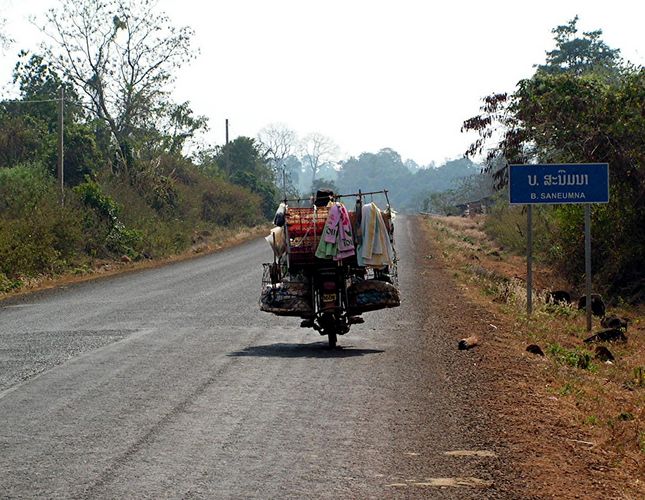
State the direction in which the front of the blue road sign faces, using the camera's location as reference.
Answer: facing the viewer

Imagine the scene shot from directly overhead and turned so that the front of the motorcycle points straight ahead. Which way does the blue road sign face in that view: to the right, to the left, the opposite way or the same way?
the opposite way

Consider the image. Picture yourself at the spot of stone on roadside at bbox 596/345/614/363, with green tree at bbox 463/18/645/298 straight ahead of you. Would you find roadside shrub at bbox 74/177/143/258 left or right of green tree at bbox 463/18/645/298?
left

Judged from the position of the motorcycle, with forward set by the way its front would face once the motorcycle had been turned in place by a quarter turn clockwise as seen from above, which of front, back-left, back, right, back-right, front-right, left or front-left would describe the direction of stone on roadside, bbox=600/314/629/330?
front-left

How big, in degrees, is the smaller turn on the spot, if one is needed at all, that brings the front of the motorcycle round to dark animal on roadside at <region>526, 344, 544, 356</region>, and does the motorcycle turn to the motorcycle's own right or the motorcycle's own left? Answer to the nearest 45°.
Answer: approximately 90° to the motorcycle's own right

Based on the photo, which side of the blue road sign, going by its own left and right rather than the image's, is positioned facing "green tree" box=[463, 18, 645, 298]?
back

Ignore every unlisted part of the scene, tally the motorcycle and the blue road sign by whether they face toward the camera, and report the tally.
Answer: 1

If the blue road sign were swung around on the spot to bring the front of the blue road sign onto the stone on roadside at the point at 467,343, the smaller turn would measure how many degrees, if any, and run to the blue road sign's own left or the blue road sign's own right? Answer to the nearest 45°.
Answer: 0° — it already faces it

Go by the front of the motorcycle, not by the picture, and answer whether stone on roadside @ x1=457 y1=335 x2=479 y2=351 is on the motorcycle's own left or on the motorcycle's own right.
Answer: on the motorcycle's own right

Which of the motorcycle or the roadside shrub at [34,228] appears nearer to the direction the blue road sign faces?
the motorcycle

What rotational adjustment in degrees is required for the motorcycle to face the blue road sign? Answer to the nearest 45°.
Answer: approximately 45° to its right

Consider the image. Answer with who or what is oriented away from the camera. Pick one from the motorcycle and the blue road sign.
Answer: the motorcycle

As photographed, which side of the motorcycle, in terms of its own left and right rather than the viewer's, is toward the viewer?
back

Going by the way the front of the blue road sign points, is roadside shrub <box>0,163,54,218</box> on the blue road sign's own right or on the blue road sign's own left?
on the blue road sign's own right
